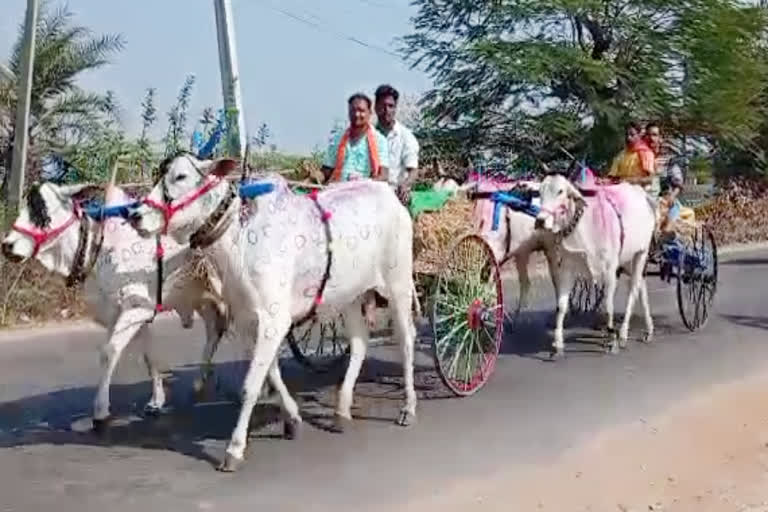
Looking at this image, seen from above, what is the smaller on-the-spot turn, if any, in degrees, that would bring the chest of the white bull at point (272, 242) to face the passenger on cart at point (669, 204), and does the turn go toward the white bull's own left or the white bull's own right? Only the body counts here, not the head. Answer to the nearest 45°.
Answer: approximately 180°

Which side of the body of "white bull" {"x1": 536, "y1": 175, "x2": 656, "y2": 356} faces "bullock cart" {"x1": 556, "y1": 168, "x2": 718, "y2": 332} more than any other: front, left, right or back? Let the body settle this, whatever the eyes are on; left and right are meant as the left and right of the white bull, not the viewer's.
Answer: back

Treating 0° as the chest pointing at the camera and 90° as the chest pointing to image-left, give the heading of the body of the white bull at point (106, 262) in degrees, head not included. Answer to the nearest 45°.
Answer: approximately 45°

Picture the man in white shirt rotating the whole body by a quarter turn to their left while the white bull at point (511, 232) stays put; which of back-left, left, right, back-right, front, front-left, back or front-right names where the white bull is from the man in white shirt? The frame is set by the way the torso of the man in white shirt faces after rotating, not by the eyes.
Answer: left

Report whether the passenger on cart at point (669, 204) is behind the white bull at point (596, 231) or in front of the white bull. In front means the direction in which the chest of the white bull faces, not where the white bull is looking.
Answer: behind

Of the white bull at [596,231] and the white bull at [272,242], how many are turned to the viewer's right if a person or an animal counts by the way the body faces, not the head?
0

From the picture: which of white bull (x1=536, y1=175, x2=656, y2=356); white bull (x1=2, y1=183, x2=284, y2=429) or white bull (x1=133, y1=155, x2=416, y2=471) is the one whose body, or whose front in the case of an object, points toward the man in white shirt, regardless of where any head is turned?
white bull (x1=536, y1=175, x2=656, y2=356)

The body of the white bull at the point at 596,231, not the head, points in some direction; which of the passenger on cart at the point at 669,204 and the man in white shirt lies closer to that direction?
the man in white shirt

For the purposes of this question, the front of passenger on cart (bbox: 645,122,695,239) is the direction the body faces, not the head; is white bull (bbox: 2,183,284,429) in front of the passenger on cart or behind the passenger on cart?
in front

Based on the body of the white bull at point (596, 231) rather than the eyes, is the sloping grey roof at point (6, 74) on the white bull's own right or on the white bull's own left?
on the white bull's own right
